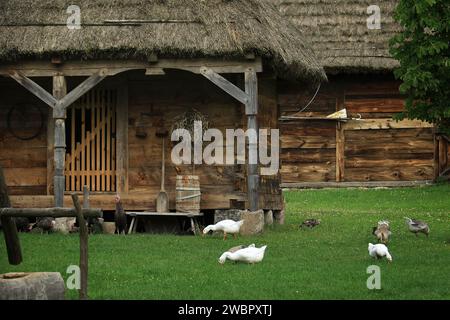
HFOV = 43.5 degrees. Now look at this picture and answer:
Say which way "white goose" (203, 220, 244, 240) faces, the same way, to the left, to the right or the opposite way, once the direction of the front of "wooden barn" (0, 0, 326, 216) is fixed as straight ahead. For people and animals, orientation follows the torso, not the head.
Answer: to the right

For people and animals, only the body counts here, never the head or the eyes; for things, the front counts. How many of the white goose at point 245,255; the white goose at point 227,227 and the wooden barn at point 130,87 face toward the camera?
1

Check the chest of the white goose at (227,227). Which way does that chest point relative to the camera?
to the viewer's left

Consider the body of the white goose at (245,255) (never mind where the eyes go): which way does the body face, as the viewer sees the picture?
to the viewer's left

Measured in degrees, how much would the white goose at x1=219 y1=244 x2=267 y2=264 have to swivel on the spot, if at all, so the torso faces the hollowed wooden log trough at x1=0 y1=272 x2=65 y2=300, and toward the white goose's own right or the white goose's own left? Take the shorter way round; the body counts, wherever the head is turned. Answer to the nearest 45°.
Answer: approximately 45° to the white goose's own left
